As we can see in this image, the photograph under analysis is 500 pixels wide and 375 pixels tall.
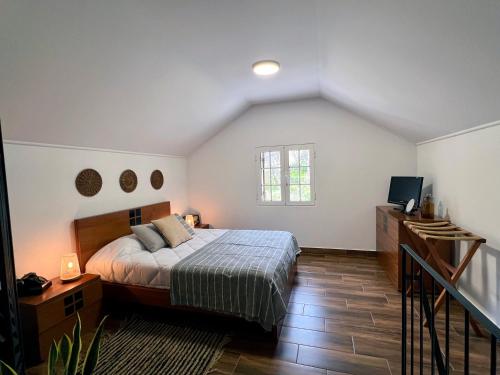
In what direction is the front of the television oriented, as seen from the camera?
facing the viewer and to the left of the viewer

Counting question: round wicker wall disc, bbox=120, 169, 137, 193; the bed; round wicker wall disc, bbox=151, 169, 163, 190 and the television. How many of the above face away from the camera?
0

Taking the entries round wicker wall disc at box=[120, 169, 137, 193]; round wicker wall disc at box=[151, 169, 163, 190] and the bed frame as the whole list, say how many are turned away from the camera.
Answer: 0

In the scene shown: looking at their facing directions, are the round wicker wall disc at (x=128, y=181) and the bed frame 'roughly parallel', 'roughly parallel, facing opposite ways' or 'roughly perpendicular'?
roughly parallel

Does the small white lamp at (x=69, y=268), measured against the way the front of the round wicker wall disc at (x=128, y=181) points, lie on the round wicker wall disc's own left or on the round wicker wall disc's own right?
on the round wicker wall disc's own right

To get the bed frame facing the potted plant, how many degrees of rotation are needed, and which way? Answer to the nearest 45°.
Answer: approximately 45° to its right

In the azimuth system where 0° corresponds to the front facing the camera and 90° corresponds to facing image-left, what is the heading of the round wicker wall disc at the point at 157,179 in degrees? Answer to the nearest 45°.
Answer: approximately 315°

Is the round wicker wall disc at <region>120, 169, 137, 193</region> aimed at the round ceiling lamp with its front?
yes

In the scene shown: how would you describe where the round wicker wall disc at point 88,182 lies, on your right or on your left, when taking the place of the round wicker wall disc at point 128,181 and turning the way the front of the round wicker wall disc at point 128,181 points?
on your right

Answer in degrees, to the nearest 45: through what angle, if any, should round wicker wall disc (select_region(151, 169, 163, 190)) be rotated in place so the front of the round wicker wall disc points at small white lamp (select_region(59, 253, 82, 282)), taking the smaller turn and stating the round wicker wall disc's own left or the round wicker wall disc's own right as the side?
approximately 90° to the round wicker wall disc's own right

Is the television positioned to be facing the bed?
yes

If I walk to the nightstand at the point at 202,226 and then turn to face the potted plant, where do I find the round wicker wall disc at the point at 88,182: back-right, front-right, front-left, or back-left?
front-right

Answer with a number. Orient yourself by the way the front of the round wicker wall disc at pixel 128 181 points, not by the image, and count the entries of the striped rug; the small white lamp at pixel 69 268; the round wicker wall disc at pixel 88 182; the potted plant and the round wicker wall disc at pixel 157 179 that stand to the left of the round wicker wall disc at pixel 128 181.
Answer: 1

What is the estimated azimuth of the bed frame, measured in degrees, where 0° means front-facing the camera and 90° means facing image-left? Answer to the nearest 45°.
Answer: approximately 315°

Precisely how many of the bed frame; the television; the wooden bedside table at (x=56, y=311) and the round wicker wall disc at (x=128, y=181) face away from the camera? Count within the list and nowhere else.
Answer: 0

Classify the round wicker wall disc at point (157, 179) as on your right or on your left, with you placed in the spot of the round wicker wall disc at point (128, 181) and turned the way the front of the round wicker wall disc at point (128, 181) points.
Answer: on your left

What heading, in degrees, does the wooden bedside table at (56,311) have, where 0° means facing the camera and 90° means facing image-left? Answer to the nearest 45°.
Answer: approximately 315°

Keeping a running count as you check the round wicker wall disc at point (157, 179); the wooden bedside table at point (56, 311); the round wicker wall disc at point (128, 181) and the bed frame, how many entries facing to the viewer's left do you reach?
0
